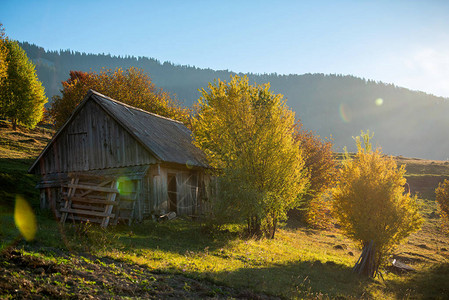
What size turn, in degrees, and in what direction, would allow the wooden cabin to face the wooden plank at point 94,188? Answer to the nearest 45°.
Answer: approximately 45° to its right

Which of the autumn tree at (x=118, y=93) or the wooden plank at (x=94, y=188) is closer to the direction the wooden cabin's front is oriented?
the wooden plank
